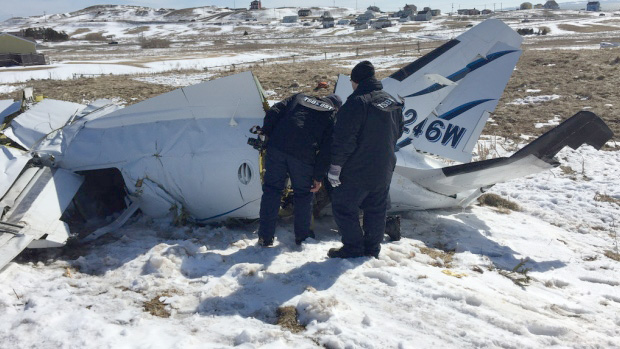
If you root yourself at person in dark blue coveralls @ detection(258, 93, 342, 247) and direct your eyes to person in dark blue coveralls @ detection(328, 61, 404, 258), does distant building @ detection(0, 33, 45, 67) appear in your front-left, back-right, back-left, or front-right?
back-left

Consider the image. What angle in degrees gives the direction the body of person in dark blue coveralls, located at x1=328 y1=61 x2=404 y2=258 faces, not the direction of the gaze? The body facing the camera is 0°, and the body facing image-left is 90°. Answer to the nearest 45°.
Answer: approximately 135°

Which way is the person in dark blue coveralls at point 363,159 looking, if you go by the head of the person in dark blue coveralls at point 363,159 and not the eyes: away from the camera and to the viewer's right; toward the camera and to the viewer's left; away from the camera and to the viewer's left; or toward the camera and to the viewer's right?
away from the camera and to the viewer's left

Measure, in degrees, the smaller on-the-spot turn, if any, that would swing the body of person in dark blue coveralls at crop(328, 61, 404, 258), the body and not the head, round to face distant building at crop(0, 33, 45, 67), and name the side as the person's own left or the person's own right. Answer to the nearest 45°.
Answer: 0° — they already face it
